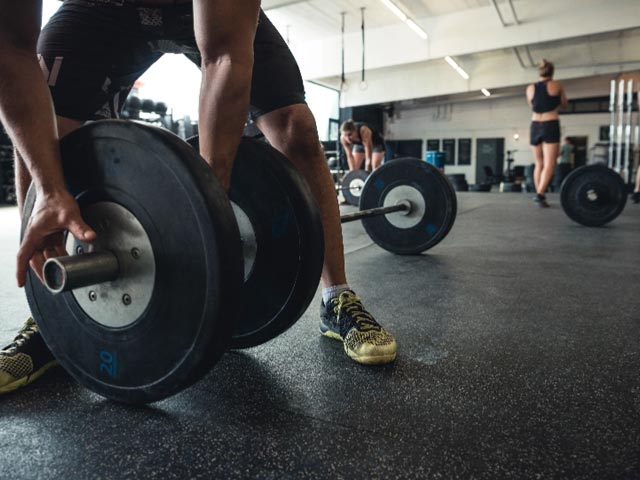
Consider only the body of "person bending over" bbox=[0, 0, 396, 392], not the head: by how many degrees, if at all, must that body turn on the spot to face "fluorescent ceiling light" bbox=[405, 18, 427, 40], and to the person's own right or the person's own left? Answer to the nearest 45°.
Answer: approximately 135° to the person's own left

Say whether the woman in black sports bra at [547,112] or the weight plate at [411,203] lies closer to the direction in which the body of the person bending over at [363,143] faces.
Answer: the weight plate

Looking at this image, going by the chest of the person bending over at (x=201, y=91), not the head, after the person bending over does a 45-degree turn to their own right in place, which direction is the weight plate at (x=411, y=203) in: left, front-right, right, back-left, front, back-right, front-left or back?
back

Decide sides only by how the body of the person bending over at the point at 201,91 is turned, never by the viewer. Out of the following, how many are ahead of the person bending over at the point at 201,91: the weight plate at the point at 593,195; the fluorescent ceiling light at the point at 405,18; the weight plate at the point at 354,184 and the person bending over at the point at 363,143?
0

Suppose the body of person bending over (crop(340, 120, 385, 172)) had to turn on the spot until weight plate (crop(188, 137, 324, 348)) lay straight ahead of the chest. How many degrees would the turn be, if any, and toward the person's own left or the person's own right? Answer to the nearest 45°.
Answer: approximately 45° to the person's own left

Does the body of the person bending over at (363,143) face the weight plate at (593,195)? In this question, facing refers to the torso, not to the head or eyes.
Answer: no

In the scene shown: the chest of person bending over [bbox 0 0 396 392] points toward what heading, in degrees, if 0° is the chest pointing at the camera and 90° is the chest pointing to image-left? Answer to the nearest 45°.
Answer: approximately 0°

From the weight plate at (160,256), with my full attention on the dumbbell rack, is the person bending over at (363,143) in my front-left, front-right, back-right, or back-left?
front-right

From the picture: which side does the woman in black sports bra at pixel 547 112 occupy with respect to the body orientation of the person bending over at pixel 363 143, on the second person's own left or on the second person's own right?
on the second person's own left

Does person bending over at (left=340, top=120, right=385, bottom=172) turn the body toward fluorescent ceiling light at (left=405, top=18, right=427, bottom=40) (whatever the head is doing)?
no

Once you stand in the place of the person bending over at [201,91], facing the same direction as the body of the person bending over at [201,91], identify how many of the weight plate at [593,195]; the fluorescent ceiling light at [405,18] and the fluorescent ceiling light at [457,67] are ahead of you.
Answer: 0

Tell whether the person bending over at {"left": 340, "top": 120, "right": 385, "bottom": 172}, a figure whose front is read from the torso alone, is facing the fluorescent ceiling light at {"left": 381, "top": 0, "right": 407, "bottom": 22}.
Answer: no

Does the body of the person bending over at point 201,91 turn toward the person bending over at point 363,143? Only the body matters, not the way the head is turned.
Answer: no

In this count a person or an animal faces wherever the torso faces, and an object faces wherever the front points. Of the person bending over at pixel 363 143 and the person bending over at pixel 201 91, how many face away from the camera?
0
